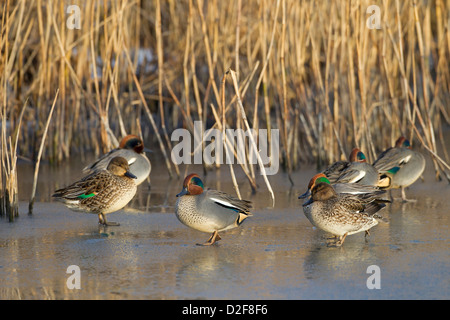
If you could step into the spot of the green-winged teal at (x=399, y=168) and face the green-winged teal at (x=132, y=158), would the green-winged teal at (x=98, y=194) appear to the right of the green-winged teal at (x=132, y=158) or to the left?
left

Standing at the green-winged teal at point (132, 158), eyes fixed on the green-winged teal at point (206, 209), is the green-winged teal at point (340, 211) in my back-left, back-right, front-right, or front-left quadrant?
front-left

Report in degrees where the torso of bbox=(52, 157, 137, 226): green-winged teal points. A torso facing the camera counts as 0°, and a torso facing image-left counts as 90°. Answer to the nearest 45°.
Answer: approximately 270°

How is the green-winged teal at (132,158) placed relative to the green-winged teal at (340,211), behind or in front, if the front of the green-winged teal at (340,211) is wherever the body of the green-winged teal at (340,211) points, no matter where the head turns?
in front

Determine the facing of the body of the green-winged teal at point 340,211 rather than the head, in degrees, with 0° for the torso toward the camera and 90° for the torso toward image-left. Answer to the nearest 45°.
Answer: approximately 90°

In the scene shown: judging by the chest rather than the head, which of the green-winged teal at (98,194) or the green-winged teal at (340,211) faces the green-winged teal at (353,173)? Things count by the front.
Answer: the green-winged teal at (98,194)

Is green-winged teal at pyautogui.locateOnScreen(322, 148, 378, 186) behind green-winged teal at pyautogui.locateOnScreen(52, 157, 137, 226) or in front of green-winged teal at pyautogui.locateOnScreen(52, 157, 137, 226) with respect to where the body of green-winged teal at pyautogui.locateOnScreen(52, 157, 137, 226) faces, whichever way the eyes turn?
in front

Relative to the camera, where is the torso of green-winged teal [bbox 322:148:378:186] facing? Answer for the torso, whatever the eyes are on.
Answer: to the viewer's right

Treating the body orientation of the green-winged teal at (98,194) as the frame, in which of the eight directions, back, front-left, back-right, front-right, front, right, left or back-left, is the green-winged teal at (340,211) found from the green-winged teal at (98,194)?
front-right

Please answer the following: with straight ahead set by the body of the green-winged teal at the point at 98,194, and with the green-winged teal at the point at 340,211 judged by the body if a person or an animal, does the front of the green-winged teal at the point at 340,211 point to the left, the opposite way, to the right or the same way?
the opposite way
